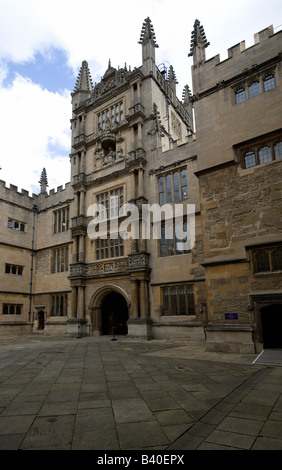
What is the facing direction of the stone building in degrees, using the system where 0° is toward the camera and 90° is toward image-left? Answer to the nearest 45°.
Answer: approximately 45°
